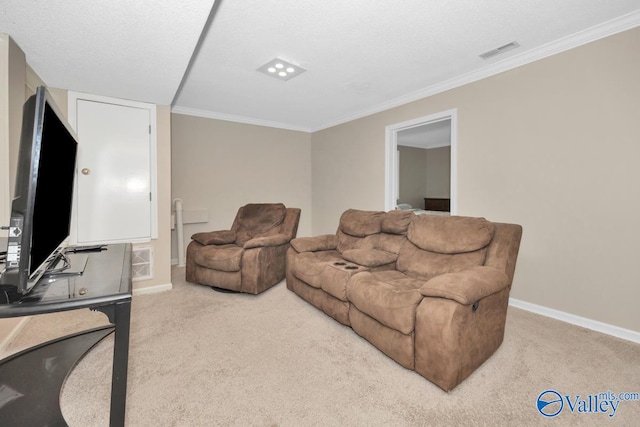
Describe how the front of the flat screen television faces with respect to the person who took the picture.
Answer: facing to the right of the viewer

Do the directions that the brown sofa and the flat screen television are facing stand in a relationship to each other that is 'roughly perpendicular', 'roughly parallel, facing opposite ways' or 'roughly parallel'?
roughly parallel, facing opposite ways

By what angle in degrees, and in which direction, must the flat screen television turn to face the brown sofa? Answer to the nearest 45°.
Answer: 0° — it already faces it

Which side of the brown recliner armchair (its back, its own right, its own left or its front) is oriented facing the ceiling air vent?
left

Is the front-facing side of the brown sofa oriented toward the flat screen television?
yes

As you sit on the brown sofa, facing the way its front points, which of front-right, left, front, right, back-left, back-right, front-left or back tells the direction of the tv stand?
front

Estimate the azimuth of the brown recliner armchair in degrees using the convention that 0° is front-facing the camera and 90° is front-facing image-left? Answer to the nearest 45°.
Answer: approximately 45°

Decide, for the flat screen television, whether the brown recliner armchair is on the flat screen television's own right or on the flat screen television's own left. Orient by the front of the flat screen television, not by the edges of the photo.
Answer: on the flat screen television's own left

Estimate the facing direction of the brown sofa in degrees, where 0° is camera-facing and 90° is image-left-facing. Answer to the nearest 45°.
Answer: approximately 45°

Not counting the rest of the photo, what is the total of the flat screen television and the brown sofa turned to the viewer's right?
1

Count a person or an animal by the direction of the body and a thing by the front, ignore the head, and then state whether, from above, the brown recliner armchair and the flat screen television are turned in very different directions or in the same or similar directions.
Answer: very different directions

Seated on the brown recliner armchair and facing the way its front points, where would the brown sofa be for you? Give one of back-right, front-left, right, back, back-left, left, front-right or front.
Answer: left

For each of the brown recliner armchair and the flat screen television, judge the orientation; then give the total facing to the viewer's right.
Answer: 1

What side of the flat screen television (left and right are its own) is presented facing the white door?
left

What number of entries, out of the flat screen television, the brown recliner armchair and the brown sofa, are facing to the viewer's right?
1

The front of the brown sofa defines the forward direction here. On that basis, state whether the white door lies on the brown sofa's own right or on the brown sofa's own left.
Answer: on the brown sofa's own right
